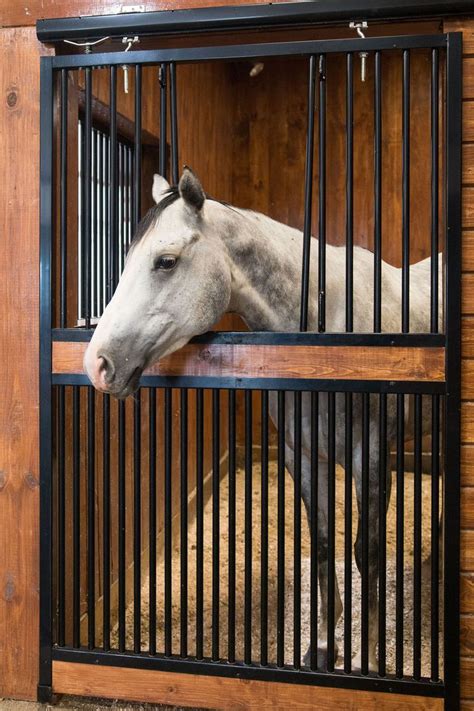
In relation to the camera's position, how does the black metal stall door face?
facing the viewer

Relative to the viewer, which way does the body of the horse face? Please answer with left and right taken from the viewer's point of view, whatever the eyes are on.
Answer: facing the viewer and to the left of the viewer
